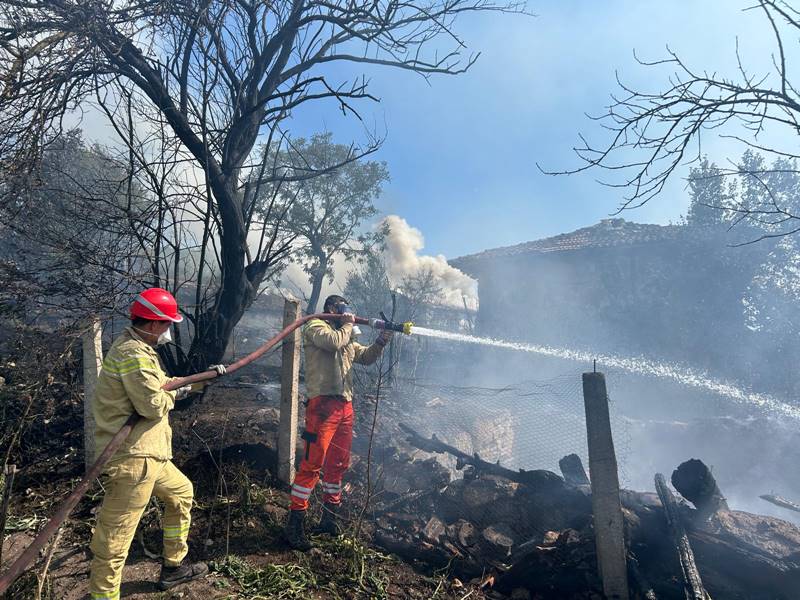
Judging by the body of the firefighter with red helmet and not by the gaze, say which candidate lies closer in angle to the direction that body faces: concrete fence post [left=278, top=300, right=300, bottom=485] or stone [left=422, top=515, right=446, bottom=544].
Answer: the stone

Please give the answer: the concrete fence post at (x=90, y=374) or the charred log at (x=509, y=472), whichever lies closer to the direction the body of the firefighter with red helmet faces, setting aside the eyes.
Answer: the charred log

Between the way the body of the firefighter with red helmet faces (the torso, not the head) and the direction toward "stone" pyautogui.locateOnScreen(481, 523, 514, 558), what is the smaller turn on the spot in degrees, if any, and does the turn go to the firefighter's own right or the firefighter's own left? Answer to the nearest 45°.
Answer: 0° — they already face it

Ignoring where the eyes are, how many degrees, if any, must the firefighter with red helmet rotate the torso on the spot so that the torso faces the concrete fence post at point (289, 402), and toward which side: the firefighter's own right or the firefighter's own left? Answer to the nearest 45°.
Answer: approximately 45° to the firefighter's own left

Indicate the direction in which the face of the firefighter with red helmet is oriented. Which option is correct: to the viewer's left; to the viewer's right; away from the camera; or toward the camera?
to the viewer's right

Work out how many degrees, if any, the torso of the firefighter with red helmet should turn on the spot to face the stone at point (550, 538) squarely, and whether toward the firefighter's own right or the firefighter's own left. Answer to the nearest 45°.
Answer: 0° — they already face it

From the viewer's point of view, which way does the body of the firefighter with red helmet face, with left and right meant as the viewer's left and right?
facing to the right of the viewer
